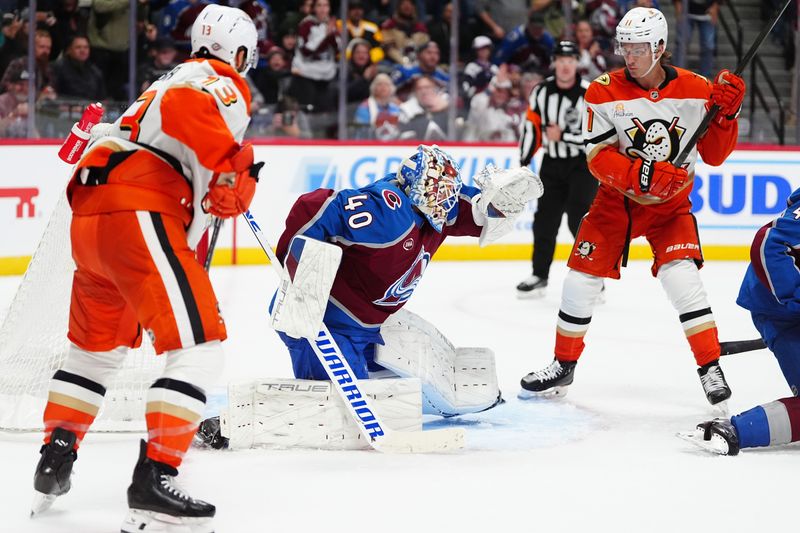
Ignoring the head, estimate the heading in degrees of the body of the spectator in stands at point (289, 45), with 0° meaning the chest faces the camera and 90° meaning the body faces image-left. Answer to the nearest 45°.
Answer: approximately 0°

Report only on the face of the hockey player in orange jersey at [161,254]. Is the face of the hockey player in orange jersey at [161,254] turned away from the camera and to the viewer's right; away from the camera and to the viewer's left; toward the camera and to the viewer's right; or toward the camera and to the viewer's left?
away from the camera and to the viewer's right

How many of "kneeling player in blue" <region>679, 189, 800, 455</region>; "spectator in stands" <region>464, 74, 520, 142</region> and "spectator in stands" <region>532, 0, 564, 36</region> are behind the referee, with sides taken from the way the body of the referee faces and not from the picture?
2

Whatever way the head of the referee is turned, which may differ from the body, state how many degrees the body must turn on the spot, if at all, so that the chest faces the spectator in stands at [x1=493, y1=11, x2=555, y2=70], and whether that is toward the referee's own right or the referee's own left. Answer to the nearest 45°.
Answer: approximately 180°

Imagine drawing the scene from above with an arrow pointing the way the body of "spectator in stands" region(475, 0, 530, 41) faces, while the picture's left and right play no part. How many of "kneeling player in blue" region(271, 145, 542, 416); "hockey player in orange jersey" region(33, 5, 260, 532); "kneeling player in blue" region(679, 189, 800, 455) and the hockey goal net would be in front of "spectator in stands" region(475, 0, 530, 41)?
4

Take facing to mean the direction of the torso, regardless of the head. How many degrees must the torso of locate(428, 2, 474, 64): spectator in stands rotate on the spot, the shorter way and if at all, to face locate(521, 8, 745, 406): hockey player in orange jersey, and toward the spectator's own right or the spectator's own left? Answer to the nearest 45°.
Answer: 0° — they already face them
